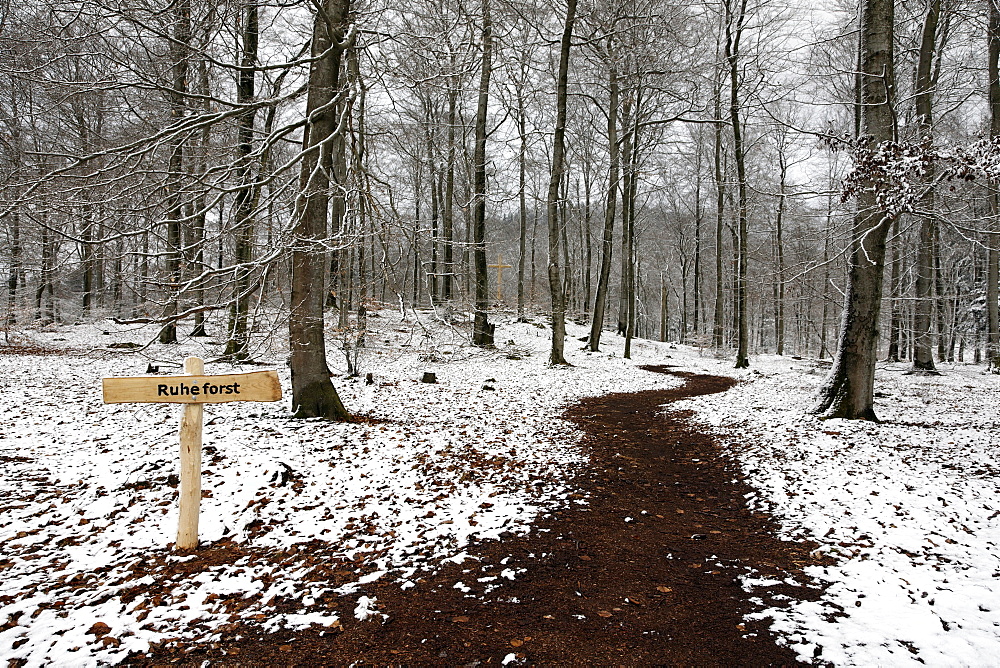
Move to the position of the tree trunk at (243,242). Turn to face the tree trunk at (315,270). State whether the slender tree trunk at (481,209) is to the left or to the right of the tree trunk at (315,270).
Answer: left

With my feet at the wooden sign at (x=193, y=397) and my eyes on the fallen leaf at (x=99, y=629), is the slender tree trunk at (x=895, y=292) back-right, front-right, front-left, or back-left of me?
back-left

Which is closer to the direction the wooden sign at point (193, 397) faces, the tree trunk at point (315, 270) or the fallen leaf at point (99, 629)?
the fallen leaf

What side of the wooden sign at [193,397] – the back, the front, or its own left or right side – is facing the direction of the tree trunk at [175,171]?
back

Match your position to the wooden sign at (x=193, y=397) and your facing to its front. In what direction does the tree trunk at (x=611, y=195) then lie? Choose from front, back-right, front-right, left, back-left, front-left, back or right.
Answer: back-left

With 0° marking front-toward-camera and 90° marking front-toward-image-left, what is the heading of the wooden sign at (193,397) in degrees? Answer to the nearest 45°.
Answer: approximately 0°

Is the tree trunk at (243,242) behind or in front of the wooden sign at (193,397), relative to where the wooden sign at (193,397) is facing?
behind

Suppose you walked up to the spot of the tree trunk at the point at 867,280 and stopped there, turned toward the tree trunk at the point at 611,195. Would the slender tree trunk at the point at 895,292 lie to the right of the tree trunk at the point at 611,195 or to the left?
right

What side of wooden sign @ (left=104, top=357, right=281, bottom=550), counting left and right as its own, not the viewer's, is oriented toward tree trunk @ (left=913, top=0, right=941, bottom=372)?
left

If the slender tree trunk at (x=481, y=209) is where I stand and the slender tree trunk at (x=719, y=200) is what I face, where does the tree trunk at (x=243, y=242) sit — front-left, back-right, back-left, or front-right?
back-right

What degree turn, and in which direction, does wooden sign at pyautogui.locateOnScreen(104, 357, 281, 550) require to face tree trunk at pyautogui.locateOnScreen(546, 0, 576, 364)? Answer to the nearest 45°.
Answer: approximately 135° to its left
